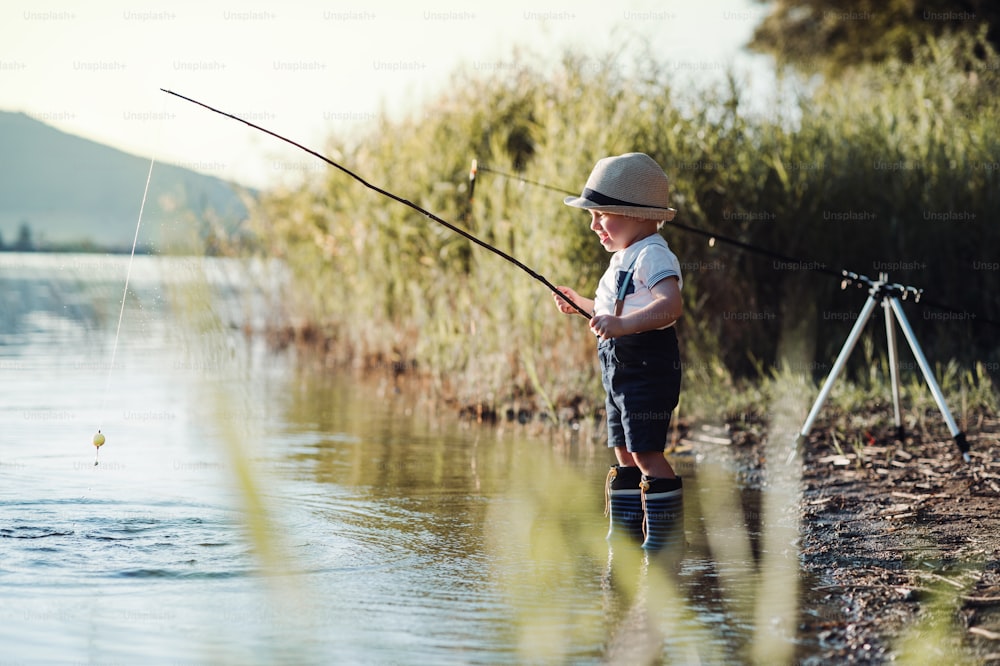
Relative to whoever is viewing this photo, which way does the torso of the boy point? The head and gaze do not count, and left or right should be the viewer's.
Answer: facing to the left of the viewer

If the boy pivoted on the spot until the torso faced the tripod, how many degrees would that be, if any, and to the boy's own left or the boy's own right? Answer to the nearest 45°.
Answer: approximately 135° to the boy's own right

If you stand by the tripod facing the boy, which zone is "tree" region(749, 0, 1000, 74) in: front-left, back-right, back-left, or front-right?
back-right

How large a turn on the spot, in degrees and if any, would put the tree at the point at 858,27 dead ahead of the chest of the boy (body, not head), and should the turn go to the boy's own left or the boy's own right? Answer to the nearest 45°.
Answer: approximately 90° to the boy's own right
